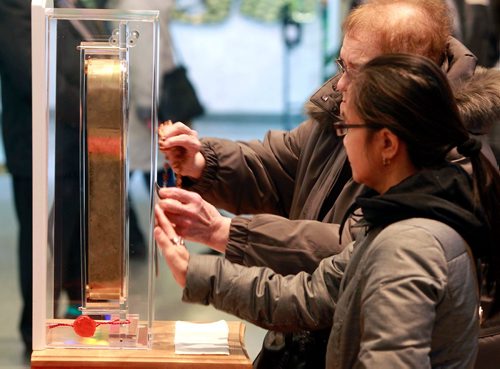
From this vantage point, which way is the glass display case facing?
to the viewer's right

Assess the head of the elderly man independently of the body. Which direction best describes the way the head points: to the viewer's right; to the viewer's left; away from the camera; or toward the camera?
to the viewer's left

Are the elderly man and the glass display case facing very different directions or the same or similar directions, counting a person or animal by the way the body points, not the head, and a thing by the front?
very different directions

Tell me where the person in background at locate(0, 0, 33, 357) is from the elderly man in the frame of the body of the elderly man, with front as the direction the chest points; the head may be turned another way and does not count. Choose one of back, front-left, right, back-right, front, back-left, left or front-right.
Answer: front-right

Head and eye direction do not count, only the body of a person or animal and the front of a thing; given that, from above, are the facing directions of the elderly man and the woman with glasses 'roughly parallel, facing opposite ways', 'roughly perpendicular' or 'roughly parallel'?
roughly parallel

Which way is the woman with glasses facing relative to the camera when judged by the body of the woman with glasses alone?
to the viewer's left

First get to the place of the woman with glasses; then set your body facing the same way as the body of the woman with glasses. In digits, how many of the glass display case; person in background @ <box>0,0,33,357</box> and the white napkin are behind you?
0

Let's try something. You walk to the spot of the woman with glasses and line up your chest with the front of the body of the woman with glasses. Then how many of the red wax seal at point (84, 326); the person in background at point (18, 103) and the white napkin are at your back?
0

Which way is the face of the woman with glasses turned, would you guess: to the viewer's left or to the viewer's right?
to the viewer's left

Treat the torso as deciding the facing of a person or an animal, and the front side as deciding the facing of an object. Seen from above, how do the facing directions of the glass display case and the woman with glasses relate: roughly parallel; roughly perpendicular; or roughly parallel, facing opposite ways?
roughly parallel, facing opposite ways

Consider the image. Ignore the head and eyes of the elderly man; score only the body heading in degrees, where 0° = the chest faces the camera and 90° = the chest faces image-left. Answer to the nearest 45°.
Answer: approximately 90°

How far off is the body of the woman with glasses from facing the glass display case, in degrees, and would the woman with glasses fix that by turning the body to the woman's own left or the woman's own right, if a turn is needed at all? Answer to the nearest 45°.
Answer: approximately 45° to the woman's own right

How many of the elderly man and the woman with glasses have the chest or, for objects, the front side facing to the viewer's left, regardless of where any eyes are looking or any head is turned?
2

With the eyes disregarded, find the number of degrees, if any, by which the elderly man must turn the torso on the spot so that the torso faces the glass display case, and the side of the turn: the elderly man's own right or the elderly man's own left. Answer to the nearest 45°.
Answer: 0° — they already face it
